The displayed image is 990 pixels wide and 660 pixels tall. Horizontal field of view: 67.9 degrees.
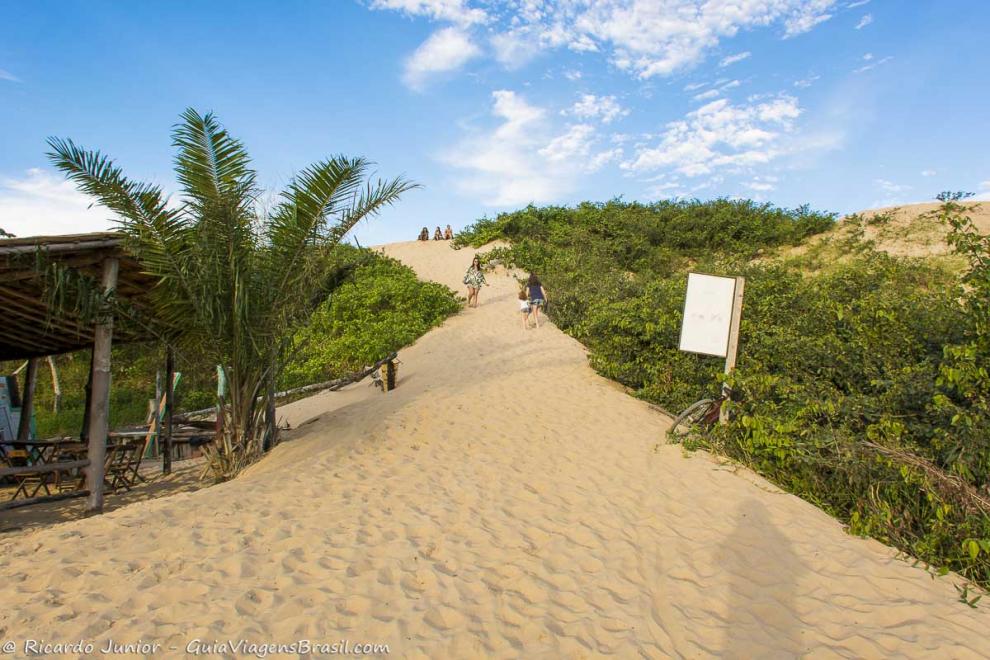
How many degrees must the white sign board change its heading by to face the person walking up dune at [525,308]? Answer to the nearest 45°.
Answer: approximately 135° to its right

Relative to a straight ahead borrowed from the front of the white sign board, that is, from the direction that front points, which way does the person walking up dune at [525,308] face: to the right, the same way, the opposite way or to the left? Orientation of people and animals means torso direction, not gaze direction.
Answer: the opposite way

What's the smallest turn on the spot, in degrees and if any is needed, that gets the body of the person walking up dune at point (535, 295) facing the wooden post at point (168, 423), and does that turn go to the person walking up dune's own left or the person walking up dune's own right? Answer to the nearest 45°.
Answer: approximately 135° to the person walking up dune's own left

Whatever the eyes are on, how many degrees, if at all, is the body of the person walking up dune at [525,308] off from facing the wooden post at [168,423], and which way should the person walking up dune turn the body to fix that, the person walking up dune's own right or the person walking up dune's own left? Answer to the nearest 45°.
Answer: approximately 135° to the person walking up dune's own left

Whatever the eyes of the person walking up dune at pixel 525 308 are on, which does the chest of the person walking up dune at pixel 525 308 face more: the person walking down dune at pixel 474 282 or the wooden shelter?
the person walking down dune

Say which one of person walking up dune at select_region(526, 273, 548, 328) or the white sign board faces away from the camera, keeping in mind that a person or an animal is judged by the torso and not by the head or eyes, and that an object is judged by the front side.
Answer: the person walking up dune

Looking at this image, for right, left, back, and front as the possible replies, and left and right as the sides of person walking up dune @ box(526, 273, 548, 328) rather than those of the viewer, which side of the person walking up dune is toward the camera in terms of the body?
back

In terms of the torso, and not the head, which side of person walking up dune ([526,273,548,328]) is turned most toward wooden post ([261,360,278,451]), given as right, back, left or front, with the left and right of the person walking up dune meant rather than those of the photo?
back

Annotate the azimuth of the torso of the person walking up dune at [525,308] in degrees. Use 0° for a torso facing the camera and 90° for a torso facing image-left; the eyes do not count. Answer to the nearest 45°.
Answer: approximately 180°

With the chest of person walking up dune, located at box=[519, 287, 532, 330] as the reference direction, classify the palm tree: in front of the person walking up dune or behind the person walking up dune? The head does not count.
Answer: behind

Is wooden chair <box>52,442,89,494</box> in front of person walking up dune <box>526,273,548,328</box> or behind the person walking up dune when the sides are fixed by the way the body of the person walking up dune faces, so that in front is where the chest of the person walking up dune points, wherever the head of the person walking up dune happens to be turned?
behind

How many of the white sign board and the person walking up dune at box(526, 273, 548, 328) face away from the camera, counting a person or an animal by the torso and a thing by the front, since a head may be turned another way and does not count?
1
